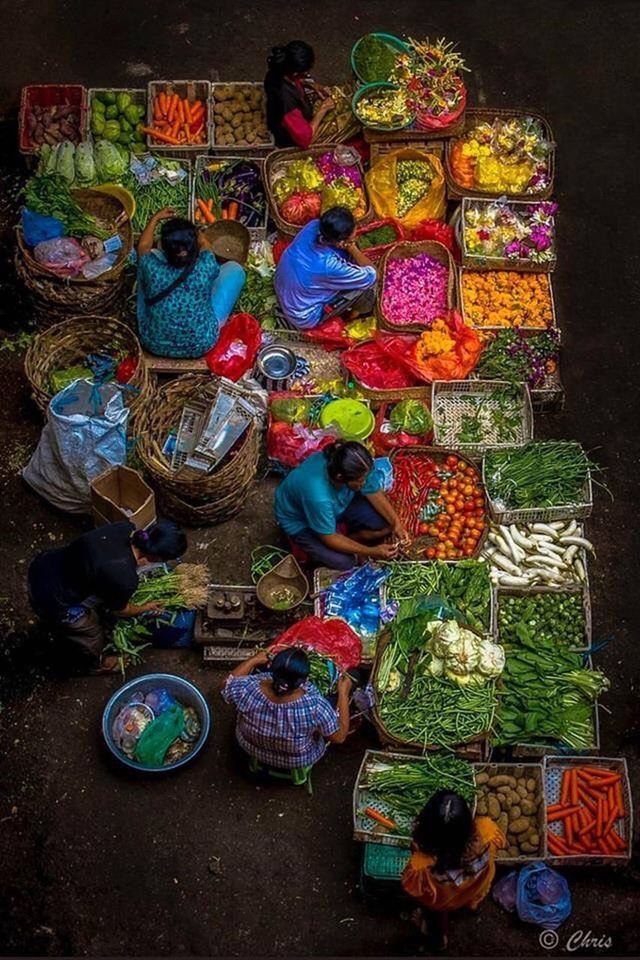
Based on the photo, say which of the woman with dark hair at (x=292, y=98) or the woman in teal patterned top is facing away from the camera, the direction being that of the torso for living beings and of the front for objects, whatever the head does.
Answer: the woman in teal patterned top

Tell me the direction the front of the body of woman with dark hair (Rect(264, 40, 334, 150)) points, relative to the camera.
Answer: to the viewer's right

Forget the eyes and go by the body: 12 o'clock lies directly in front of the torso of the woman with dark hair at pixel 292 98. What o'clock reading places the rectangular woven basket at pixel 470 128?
The rectangular woven basket is roughly at 12 o'clock from the woman with dark hair.

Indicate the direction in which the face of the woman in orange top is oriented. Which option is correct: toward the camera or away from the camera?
away from the camera

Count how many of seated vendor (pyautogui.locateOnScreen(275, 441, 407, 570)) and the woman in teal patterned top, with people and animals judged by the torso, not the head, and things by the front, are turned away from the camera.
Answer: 1

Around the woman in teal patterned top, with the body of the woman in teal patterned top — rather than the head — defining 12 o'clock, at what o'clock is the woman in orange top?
The woman in orange top is roughly at 5 o'clock from the woman in teal patterned top.

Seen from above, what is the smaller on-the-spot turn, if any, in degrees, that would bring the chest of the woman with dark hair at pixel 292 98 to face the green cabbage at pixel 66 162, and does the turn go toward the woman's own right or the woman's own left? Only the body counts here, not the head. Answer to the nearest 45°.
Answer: approximately 180°

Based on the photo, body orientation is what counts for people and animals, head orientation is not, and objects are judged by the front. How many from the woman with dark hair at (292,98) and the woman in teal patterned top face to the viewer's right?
1

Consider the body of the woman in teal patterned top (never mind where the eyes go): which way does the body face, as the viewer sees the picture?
away from the camera
